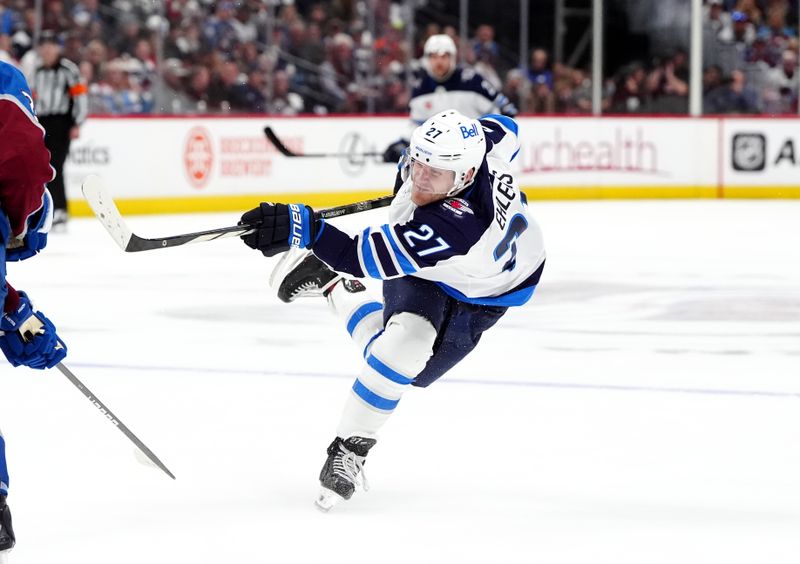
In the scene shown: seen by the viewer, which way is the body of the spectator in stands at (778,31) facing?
toward the camera

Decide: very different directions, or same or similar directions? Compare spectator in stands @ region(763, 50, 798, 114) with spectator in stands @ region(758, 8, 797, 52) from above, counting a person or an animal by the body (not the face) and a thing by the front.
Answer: same or similar directions

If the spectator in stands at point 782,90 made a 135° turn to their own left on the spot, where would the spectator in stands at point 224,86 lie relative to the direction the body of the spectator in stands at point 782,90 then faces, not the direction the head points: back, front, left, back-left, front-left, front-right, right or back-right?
back

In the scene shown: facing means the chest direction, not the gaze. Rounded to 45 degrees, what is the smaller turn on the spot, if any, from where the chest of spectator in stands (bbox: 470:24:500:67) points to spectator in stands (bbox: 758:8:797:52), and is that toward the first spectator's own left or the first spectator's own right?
approximately 90° to the first spectator's own left

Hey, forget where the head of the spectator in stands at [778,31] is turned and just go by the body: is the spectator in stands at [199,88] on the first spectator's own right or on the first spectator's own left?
on the first spectator's own right

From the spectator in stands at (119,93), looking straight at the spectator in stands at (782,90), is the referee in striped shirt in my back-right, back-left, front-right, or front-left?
back-right

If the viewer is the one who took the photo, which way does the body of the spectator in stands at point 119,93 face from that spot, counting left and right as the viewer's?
facing the viewer

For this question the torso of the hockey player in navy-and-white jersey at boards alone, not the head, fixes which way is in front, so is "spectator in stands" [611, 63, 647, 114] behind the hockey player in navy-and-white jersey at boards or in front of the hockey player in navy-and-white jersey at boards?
behind

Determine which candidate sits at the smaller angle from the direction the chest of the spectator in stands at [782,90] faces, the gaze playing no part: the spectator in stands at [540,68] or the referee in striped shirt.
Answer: the referee in striped shirt

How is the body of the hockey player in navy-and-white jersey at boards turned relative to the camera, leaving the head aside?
toward the camera

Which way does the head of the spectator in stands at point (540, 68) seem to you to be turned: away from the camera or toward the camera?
toward the camera
